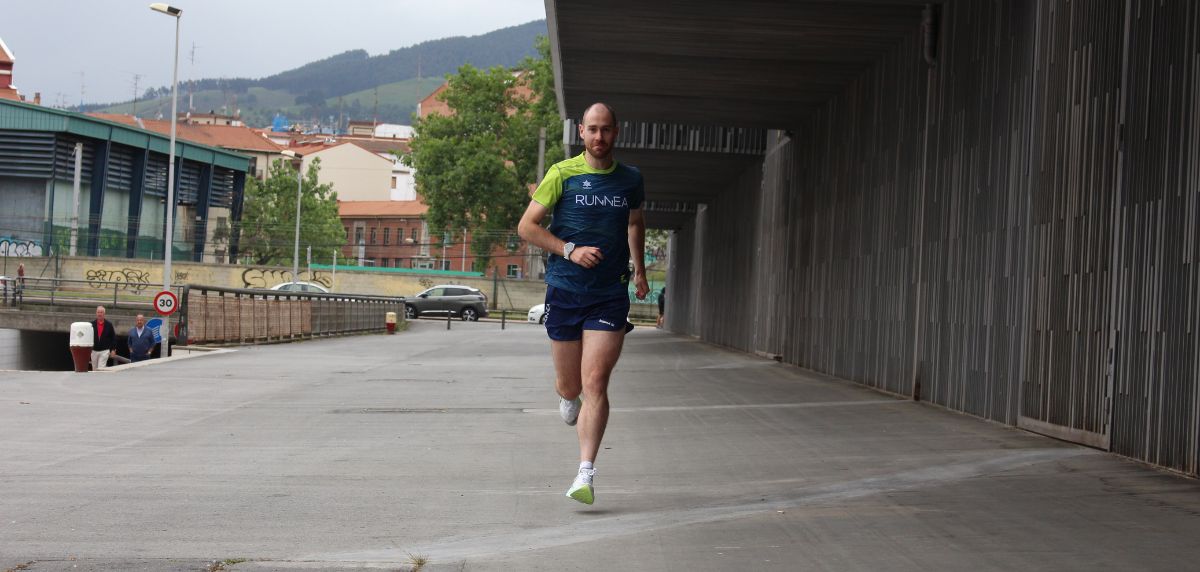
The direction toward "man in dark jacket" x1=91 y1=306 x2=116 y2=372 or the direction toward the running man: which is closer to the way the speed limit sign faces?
the running man

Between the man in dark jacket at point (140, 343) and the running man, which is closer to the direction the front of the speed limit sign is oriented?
the running man

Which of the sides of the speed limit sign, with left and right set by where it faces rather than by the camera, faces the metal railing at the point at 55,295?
back

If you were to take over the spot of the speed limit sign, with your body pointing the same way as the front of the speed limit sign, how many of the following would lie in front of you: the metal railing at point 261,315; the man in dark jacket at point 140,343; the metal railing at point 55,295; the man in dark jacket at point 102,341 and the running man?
1

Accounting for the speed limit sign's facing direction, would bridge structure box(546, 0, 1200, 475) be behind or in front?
in front

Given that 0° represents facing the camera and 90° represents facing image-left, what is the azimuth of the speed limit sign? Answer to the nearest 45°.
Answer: approximately 0°

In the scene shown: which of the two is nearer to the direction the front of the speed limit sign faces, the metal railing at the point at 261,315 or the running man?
the running man
